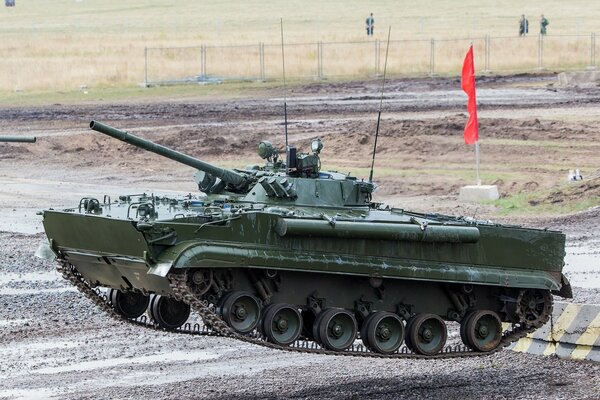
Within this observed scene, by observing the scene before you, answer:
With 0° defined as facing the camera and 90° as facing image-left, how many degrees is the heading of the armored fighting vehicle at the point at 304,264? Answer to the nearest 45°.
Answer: approximately 45°

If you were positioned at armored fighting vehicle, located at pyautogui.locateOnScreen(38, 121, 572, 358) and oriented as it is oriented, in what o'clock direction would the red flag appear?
The red flag is roughly at 5 o'clock from the armored fighting vehicle.

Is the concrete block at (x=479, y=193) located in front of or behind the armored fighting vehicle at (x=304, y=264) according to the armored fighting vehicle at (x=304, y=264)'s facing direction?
behind
